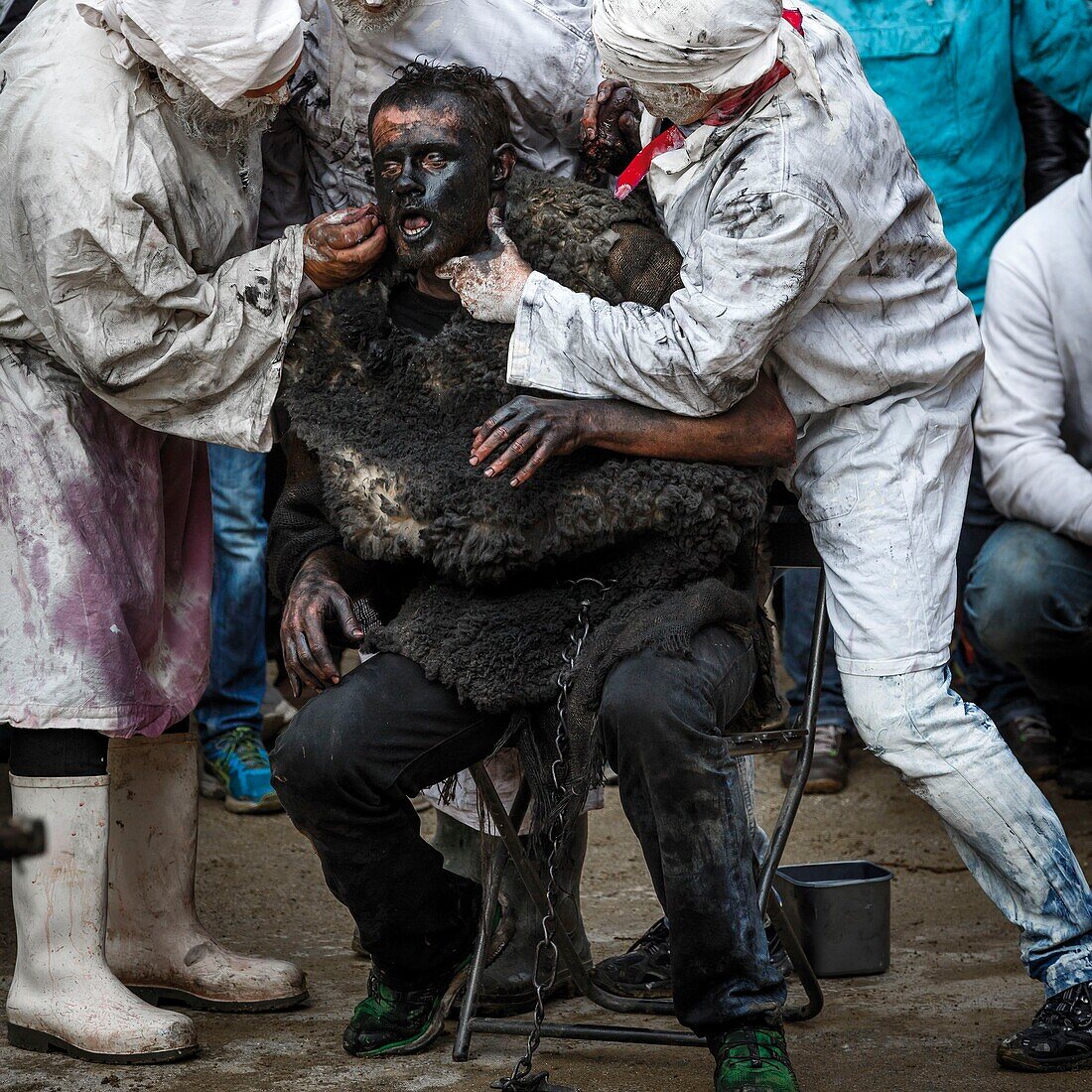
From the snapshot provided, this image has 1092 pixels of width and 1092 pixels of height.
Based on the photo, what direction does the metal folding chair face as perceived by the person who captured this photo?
facing the viewer and to the left of the viewer

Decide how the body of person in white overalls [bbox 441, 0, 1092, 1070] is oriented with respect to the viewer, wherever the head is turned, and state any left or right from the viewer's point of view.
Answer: facing to the left of the viewer
